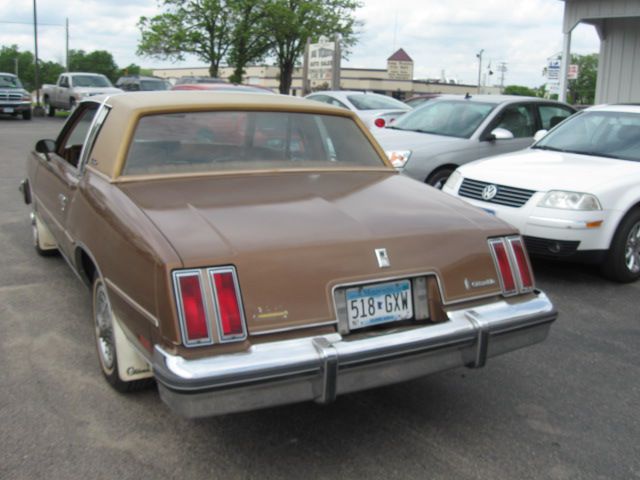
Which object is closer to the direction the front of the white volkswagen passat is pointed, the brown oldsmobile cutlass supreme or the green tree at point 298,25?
the brown oldsmobile cutlass supreme

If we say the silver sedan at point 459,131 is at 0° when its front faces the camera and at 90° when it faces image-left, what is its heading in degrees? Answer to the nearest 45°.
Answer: approximately 45°

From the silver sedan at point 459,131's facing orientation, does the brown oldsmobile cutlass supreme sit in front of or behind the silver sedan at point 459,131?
in front

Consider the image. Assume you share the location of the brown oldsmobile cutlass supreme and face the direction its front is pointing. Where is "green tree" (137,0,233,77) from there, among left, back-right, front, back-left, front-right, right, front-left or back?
front-right

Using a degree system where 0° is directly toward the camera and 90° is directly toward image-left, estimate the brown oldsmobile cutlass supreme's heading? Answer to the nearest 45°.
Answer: approximately 135°

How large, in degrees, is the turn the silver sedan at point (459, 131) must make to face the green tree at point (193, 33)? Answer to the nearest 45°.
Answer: approximately 90° to its right

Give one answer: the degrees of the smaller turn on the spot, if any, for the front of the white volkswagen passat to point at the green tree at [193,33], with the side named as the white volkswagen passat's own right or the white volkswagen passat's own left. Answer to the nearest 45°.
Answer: approximately 90° to the white volkswagen passat's own right

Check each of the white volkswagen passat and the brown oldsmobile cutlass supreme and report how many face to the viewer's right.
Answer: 0

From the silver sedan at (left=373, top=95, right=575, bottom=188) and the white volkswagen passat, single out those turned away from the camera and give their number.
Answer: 0

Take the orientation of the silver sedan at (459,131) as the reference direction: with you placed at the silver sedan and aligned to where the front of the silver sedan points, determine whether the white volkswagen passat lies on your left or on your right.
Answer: on your left
